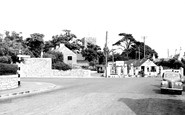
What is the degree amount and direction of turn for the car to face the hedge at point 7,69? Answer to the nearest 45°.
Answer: approximately 90° to its right

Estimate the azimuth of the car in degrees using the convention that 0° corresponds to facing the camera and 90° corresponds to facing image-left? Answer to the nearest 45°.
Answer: approximately 0°
